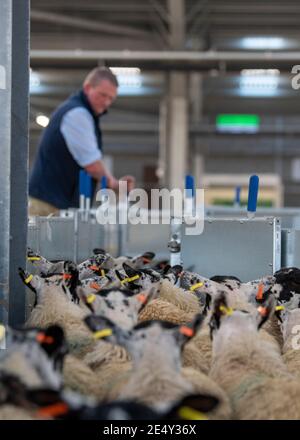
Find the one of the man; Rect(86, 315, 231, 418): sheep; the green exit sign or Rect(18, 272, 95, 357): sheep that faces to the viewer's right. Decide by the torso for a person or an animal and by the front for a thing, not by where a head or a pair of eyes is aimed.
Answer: the man

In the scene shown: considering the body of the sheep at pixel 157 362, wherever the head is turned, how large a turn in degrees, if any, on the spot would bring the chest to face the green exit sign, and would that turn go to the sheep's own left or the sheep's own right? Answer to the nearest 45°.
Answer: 0° — it already faces it

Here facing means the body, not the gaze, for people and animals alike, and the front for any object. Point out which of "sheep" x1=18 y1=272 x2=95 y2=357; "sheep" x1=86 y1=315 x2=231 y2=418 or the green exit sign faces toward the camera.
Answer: the green exit sign

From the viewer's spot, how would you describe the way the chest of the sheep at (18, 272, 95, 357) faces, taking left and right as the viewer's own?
facing away from the viewer and to the left of the viewer

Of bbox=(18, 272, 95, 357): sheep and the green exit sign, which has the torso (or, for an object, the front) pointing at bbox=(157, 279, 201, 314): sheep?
the green exit sign

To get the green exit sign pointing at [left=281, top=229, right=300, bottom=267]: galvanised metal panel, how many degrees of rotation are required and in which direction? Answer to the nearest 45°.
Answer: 0° — it already faces it

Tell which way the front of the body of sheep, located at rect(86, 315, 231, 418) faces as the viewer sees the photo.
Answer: away from the camera

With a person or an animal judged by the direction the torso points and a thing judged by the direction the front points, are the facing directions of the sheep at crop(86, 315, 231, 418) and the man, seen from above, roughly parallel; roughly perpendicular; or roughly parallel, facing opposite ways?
roughly perpendicular

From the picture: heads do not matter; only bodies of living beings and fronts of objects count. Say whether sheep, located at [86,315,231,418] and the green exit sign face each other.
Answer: yes

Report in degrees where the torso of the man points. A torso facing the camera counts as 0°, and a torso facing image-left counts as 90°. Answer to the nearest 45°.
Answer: approximately 270°

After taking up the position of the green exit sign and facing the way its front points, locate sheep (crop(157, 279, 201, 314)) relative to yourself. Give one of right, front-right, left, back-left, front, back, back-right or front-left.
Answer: front

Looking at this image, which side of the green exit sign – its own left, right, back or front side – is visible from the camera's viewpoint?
front

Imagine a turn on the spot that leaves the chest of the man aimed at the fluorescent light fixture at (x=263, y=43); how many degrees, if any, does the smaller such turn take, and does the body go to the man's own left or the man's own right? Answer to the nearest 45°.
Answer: approximately 45° to the man's own left

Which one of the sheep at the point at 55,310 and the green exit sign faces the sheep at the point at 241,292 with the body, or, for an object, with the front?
the green exit sign

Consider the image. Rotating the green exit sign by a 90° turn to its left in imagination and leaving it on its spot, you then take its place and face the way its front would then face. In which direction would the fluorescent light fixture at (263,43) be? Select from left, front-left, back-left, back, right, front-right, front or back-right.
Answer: right

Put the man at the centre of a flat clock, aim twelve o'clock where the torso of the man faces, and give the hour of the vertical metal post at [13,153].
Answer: The vertical metal post is roughly at 3 o'clock from the man.

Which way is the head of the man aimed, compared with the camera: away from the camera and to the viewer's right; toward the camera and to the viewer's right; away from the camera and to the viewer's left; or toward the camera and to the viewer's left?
toward the camera and to the viewer's right
